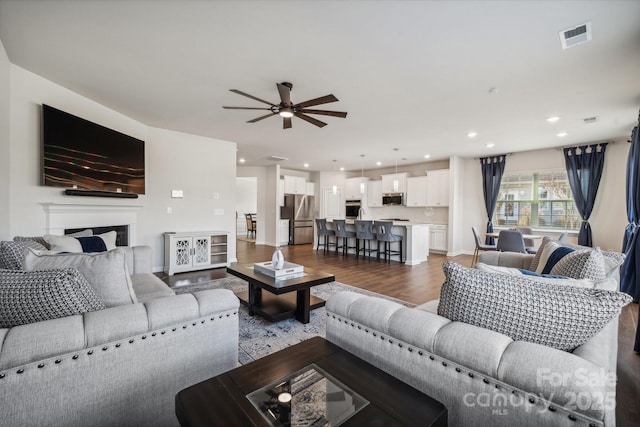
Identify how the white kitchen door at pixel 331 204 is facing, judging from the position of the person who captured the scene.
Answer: facing the viewer

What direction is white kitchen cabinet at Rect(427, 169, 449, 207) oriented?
toward the camera

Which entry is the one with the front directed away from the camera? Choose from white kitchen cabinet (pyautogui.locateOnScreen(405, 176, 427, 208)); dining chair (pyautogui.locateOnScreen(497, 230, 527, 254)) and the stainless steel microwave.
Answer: the dining chair

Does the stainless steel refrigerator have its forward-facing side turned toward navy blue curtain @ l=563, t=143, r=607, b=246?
no

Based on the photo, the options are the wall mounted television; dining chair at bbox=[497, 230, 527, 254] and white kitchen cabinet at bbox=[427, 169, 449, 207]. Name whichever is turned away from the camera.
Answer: the dining chair

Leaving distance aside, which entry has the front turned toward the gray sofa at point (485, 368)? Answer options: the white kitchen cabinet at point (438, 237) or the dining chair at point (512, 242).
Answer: the white kitchen cabinet

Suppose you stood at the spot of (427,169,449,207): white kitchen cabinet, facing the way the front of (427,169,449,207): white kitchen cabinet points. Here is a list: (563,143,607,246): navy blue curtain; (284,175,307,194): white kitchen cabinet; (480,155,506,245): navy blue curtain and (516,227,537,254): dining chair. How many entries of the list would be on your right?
1

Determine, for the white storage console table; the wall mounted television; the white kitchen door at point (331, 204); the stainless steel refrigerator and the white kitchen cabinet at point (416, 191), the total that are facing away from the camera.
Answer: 0

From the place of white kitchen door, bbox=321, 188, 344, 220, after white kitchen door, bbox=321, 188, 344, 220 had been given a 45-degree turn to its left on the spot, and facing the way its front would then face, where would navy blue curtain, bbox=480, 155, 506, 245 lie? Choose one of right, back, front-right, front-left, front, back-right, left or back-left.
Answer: front

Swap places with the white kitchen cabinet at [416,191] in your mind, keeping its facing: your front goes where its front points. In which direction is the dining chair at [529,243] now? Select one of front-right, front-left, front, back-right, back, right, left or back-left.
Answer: front-left

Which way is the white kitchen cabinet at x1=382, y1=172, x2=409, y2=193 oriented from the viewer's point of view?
toward the camera

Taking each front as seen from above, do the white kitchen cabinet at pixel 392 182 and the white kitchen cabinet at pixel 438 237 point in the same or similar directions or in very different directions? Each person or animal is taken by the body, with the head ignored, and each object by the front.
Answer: same or similar directions

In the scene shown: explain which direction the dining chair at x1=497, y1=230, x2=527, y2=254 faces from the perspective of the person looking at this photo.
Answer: facing away from the viewer

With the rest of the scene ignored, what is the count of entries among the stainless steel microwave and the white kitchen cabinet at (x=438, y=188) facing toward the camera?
2

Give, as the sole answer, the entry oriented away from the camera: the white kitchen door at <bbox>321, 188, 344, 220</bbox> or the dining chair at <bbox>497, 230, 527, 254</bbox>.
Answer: the dining chair

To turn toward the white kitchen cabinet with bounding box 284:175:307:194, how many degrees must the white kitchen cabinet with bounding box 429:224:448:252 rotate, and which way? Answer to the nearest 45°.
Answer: approximately 90° to its right

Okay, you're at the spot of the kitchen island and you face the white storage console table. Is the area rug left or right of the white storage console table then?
left

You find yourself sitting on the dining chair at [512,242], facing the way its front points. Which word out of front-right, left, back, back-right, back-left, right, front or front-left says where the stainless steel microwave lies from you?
front-left

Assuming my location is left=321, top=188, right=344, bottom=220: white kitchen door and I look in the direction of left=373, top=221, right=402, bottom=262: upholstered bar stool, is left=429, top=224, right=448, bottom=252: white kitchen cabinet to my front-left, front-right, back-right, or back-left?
front-left
